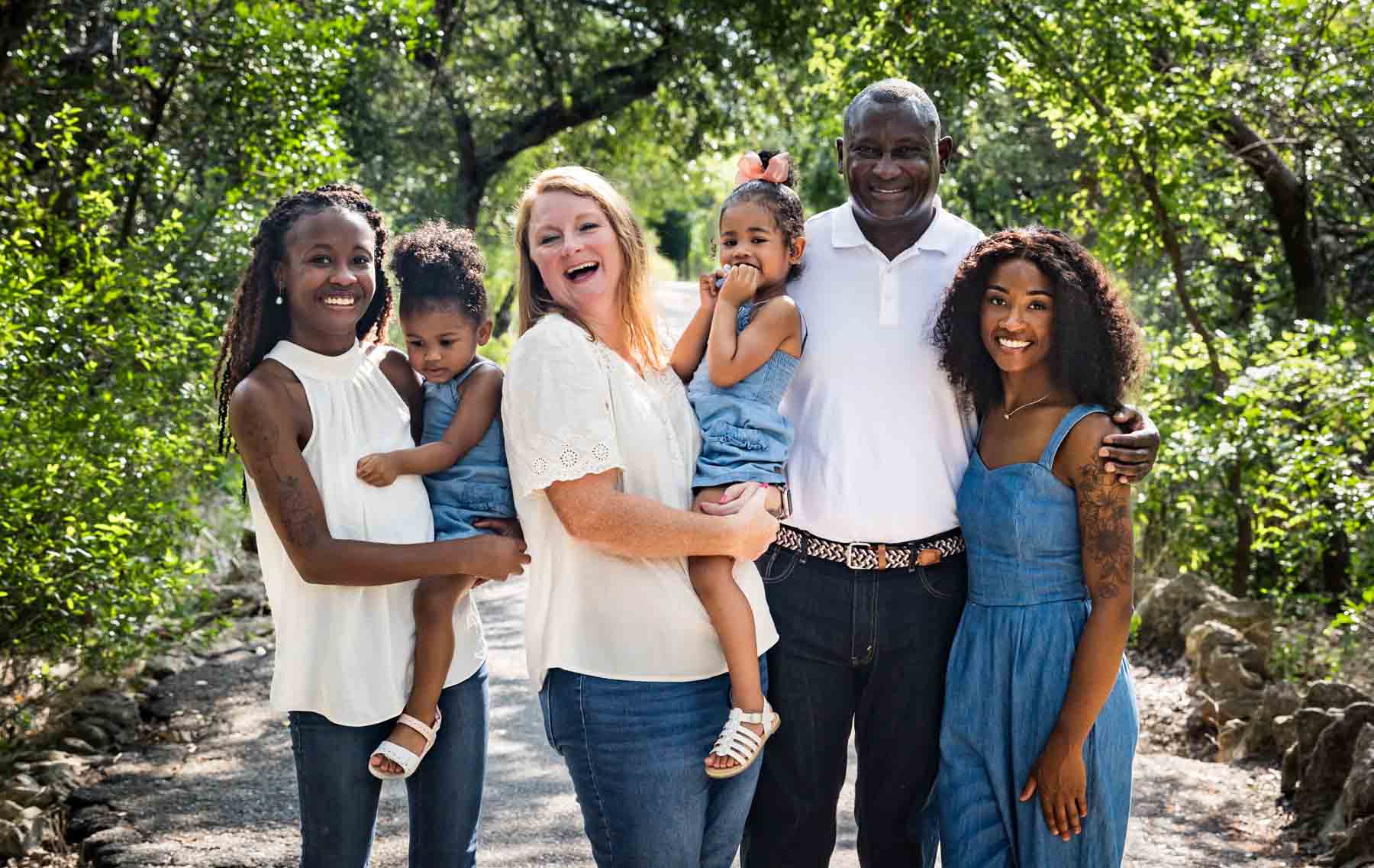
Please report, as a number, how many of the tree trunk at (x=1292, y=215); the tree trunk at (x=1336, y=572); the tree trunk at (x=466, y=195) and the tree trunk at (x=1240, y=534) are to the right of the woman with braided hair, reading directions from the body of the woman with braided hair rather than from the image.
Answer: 0

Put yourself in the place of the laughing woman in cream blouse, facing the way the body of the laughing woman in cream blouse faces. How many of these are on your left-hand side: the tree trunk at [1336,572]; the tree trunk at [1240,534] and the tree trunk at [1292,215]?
3

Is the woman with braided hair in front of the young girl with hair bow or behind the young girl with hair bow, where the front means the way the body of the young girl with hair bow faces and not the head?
in front

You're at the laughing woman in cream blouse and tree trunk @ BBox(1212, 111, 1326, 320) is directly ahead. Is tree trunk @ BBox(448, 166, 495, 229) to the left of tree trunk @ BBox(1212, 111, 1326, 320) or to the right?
left

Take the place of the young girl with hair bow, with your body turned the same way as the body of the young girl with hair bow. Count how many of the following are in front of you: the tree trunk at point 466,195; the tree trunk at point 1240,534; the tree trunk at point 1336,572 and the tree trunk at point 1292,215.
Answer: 0

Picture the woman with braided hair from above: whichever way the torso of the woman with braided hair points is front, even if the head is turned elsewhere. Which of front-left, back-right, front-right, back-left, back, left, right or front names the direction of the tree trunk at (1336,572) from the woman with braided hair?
left

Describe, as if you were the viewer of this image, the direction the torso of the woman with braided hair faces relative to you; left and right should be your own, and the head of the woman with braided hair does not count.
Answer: facing the viewer and to the right of the viewer

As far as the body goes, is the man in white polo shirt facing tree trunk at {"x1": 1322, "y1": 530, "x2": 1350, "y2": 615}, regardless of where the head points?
no

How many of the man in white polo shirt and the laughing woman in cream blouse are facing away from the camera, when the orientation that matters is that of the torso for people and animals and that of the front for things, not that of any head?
0

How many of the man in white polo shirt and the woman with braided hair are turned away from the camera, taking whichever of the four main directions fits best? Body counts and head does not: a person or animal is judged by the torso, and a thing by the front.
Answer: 0

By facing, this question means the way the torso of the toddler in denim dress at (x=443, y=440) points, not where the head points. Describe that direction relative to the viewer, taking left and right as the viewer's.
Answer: facing the viewer and to the left of the viewer

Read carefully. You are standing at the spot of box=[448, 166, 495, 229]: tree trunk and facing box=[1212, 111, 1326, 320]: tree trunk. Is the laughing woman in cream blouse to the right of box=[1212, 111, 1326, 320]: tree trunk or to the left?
right

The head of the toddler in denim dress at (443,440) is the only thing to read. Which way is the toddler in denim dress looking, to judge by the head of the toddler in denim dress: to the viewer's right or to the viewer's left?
to the viewer's left

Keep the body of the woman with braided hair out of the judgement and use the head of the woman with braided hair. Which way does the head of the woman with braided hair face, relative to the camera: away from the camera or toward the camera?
toward the camera

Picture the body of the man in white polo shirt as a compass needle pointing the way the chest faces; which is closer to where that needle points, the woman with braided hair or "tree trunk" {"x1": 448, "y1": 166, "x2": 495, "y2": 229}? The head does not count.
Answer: the woman with braided hair

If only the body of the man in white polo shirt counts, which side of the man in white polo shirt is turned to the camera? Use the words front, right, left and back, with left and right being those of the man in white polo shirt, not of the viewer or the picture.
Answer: front

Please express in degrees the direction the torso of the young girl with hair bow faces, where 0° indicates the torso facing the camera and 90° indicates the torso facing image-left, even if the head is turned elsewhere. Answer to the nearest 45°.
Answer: approximately 45°

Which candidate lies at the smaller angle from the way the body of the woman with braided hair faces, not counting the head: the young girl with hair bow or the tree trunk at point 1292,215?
the young girl with hair bow
